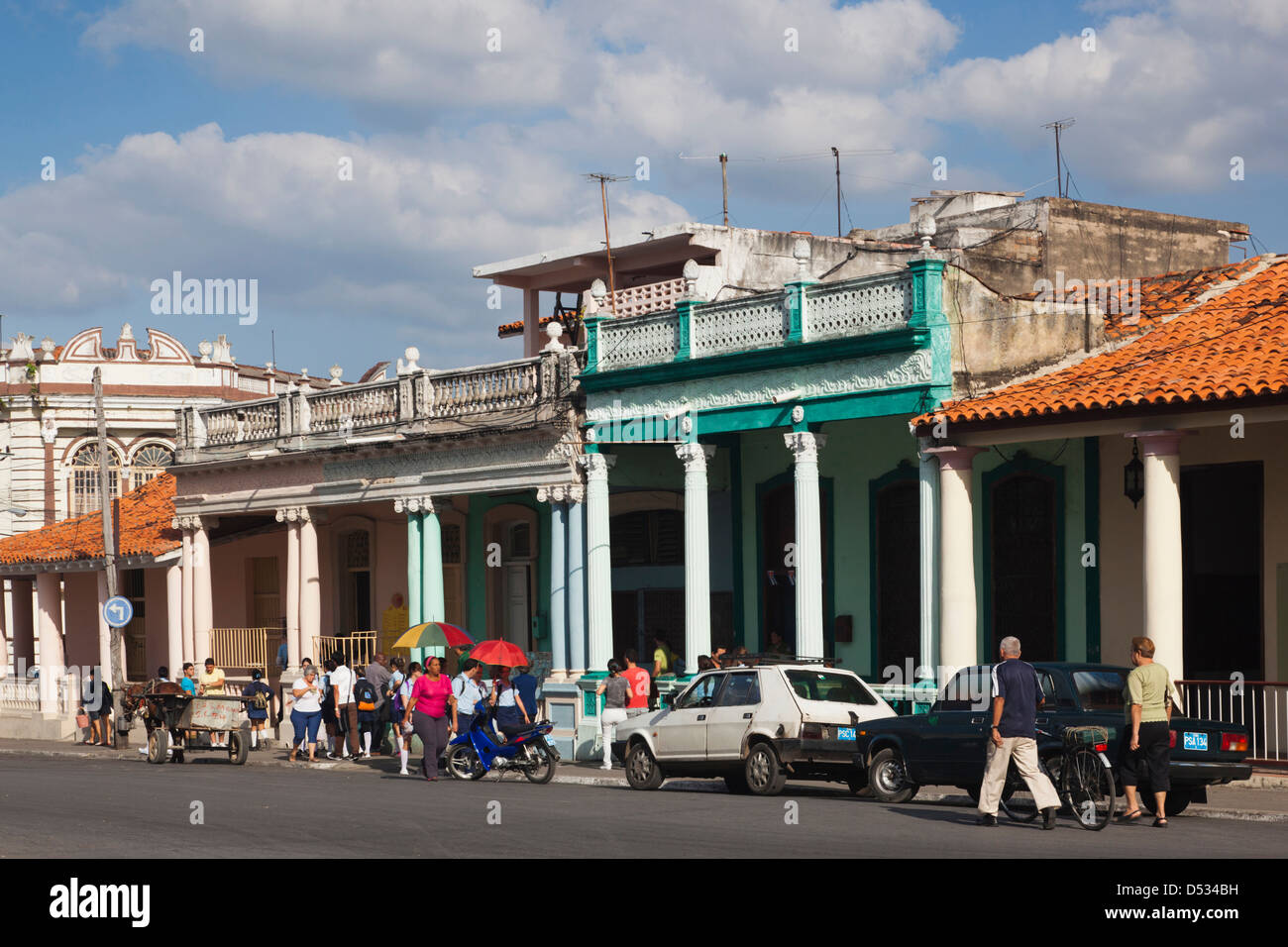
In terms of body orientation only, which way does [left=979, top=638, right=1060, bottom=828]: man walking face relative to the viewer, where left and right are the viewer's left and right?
facing away from the viewer and to the left of the viewer

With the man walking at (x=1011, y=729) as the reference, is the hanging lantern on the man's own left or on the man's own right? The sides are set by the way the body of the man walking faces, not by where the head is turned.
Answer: on the man's own right

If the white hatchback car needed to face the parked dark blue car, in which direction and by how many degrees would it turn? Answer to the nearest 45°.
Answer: approximately 180°

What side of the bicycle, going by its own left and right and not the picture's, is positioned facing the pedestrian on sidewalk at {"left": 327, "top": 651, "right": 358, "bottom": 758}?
front

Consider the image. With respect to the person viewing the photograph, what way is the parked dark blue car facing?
facing away from the viewer and to the left of the viewer

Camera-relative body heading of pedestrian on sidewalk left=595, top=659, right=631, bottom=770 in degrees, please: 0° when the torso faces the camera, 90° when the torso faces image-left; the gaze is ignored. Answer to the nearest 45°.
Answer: approximately 180°

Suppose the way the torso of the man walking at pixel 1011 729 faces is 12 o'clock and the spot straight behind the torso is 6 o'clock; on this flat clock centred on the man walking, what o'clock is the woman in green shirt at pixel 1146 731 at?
The woman in green shirt is roughly at 4 o'clock from the man walking.

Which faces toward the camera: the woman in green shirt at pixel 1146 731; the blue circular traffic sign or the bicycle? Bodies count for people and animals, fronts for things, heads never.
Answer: the blue circular traffic sign

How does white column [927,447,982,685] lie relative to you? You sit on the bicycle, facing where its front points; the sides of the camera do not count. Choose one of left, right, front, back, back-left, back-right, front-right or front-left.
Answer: front-right

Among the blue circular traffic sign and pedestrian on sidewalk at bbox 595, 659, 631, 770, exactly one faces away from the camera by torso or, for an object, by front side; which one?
the pedestrian on sidewalk
